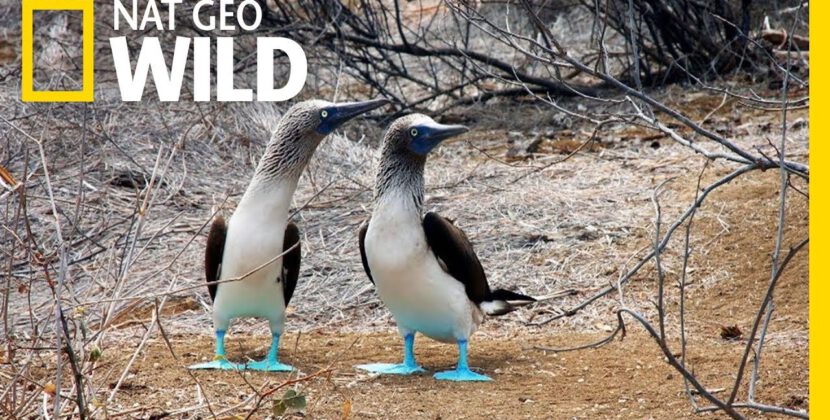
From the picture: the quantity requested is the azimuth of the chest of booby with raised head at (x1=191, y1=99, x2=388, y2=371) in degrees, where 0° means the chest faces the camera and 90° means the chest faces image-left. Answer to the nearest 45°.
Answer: approximately 0°

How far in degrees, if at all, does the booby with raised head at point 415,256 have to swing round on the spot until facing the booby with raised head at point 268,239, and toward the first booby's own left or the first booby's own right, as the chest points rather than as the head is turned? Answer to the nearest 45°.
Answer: approximately 45° to the first booby's own right

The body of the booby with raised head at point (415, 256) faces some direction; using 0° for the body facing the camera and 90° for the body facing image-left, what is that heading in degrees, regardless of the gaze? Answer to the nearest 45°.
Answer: approximately 45°

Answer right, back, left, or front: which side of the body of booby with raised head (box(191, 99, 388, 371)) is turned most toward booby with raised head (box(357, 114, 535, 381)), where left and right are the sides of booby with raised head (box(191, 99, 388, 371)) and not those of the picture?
left
